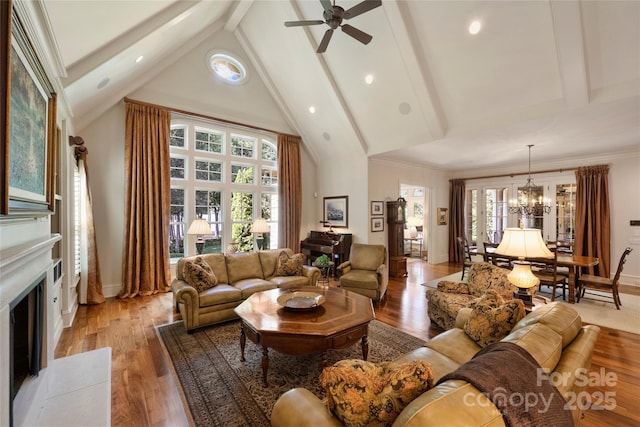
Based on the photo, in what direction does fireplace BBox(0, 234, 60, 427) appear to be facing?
to the viewer's right

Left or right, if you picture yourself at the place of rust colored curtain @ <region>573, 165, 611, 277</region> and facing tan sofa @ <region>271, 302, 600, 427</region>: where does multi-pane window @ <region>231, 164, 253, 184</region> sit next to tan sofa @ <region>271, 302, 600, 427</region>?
right

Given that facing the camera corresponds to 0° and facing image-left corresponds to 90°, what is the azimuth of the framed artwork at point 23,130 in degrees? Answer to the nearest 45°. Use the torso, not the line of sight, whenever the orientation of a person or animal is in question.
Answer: approximately 270°

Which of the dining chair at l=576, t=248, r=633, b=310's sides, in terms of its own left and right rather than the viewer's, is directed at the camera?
left

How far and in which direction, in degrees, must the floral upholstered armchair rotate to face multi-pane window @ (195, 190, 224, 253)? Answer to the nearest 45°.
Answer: approximately 45° to its right

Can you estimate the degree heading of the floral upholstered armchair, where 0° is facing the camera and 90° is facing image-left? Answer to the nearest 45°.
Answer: approximately 45°

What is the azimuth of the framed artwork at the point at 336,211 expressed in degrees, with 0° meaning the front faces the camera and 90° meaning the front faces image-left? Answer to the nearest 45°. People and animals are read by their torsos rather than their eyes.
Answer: approximately 45°

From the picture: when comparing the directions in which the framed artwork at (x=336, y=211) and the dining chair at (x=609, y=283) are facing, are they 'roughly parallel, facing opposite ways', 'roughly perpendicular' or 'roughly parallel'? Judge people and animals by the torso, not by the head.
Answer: roughly perpendicular

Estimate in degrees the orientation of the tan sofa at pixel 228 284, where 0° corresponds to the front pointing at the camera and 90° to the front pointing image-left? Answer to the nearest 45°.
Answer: approximately 315°

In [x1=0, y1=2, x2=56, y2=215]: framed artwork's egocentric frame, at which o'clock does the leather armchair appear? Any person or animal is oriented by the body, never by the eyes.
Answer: The leather armchair is roughly at 12 o'clock from the framed artwork.

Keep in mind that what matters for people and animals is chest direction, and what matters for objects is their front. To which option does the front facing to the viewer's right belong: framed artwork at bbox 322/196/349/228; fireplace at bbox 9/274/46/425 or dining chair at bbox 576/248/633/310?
the fireplace

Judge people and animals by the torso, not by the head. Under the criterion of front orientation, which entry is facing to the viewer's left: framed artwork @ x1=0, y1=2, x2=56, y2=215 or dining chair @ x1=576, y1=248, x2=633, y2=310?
the dining chair

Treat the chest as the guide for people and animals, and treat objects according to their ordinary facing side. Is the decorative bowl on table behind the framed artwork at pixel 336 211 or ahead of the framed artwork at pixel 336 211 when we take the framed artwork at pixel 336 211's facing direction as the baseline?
ahead
